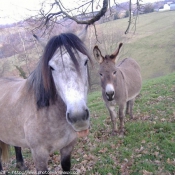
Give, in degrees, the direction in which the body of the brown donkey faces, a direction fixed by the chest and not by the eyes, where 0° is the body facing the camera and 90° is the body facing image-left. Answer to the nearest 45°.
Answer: approximately 45°
